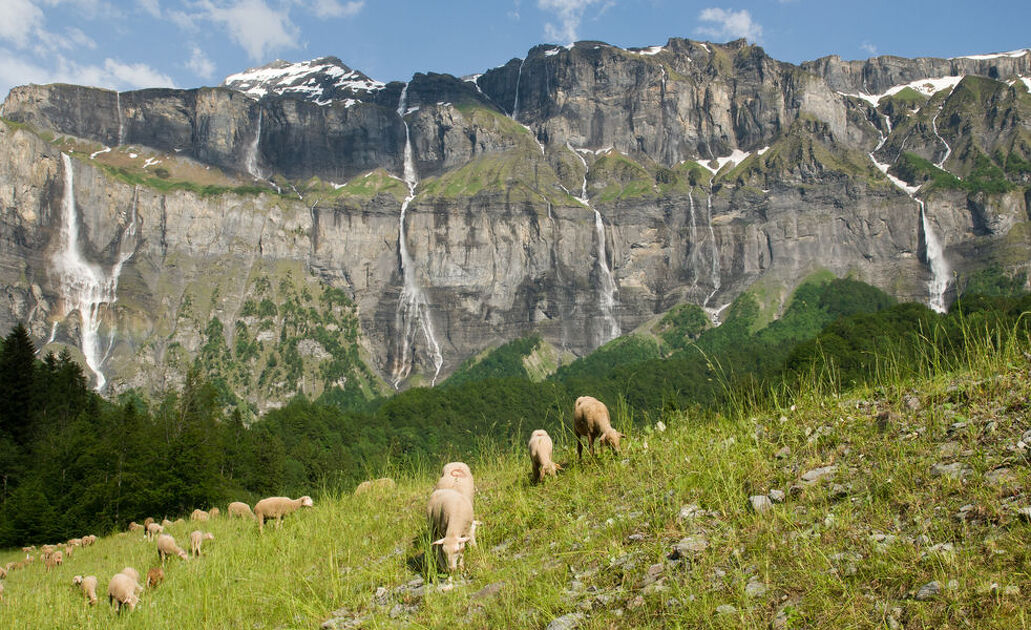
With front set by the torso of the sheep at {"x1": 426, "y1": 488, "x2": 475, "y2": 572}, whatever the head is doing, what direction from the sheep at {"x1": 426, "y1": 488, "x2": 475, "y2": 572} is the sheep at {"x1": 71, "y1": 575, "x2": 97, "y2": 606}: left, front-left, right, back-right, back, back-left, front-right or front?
back-right

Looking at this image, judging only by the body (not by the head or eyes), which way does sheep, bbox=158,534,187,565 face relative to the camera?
to the viewer's right

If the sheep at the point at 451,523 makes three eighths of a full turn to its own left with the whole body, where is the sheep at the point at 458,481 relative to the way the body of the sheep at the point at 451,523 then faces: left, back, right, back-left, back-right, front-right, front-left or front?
front-left

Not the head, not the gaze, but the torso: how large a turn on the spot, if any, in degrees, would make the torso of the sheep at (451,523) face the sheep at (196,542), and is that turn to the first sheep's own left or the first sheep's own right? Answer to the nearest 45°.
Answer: approximately 135° to the first sheep's own right

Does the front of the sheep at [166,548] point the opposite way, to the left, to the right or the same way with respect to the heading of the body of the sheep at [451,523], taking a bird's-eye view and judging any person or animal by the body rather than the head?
to the left
